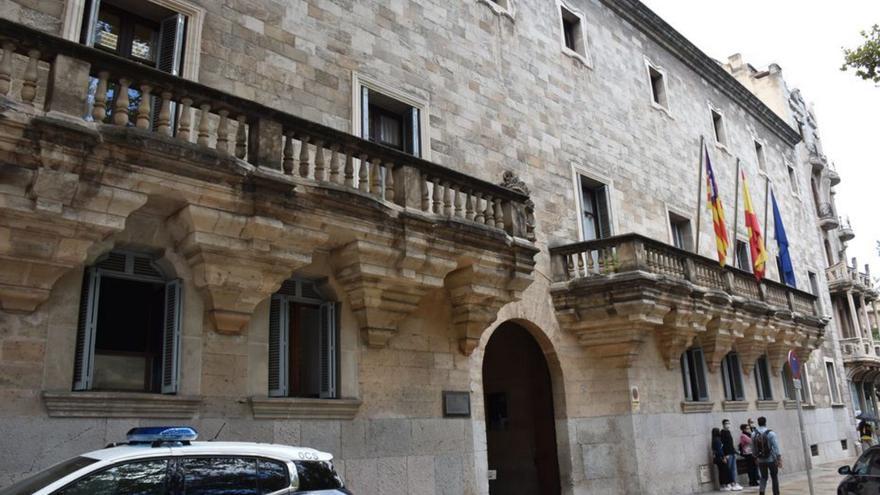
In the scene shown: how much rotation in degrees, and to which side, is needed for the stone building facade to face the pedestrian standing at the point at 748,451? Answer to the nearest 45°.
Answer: approximately 90° to its left

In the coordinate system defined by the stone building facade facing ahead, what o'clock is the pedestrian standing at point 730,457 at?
The pedestrian standing is roughly at 9 o'clock from the stone building facade.

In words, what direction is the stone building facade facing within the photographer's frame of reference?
facing the viewer and to the right of the viewer

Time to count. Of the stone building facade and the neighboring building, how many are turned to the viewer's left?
0

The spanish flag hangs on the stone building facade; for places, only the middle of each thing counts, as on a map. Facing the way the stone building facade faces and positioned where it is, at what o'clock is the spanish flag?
The spanish flag is roughly at 9 o'clock from the stone building facade.

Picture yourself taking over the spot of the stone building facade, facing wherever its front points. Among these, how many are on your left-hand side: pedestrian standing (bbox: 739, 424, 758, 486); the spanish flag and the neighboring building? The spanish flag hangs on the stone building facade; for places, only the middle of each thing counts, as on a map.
3

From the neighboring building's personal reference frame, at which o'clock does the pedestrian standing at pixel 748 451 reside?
The pedestrian standing is roughly at 2 o'clock from the neighboring building.

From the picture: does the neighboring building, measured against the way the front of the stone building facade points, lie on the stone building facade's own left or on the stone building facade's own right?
on the stone building facade's own left

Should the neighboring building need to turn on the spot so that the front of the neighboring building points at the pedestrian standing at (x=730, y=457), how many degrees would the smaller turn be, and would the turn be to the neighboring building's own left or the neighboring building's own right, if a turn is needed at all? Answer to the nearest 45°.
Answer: approximately 45° to the neighboring building's own right

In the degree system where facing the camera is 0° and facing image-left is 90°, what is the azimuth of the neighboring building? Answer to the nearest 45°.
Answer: approximately 315°

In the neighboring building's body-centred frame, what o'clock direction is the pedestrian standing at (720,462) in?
The pedestrian standing is roughly at 2 o'clock from the neighboring building.

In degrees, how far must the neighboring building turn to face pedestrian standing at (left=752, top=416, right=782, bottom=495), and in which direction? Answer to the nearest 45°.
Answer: approximately 45° to its right

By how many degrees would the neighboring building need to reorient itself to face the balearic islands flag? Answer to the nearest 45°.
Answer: approximately 45° to its right
